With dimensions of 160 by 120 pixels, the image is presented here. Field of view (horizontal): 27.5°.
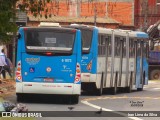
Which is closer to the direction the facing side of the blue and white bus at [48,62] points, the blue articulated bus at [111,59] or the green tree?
the blue articulated bus

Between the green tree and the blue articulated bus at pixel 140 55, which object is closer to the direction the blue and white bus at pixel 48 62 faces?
the blue articulated bus

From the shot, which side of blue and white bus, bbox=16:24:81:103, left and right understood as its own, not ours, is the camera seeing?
back

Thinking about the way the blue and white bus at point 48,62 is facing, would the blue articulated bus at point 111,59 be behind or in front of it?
in front

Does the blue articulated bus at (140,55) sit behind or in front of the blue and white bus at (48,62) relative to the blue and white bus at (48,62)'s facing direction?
in front
